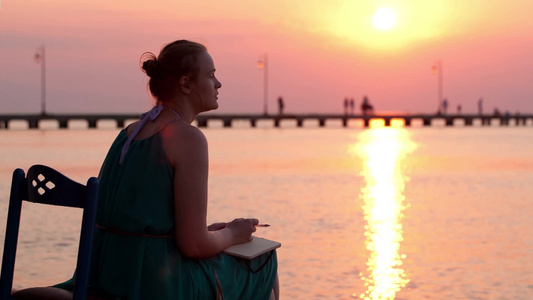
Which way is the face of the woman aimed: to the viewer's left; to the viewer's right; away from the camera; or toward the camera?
to the viewer's right

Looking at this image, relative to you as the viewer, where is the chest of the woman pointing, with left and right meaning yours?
facing away from the viewer and to the right of the viewer
